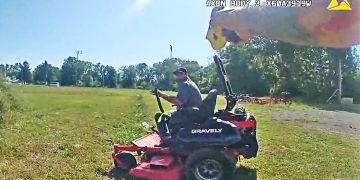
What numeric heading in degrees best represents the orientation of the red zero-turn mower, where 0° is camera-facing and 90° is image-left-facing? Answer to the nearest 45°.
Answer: approximately 90°
